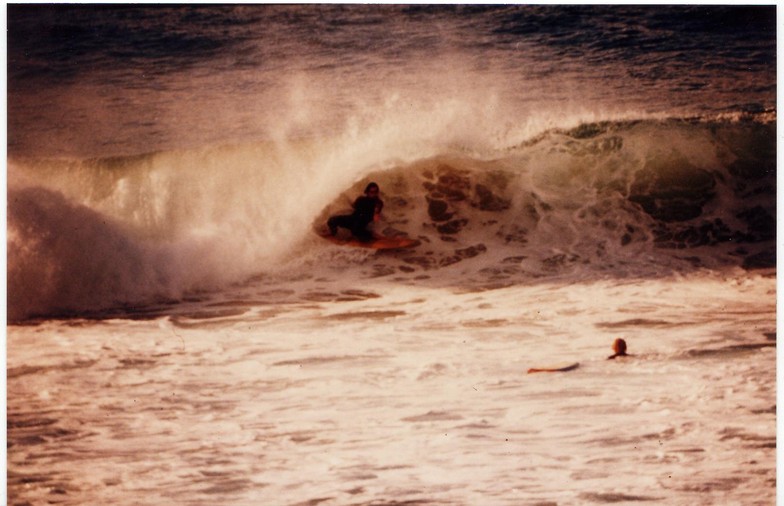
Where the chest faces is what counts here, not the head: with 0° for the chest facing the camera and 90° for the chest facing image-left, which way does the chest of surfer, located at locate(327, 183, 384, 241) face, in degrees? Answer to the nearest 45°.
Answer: approximately 315°

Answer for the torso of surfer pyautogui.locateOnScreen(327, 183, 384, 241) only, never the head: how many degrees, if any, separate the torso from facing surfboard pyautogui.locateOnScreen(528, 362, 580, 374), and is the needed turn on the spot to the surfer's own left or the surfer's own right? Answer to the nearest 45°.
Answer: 0° — they already face it
